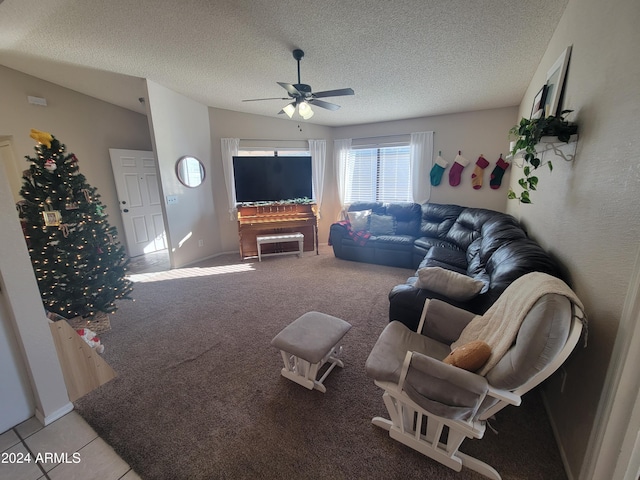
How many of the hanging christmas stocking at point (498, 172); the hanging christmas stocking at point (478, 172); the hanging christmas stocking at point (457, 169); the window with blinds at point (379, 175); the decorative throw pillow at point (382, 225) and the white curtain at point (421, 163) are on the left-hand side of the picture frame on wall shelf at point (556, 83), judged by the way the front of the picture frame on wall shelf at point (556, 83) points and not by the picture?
0

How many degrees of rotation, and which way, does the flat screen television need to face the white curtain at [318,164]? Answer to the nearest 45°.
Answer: approximately 135° to its left

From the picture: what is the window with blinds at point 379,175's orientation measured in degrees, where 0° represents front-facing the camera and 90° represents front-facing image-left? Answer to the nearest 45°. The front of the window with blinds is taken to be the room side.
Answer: approximately 0°

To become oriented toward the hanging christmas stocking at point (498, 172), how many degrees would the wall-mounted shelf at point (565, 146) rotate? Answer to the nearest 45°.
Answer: approximately 90° to its right

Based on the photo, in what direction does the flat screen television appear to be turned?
toward the camera

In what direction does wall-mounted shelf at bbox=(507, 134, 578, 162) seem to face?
to the viewer's left

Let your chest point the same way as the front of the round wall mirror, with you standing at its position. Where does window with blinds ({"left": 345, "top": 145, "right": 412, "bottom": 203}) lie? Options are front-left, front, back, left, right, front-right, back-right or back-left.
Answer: front-left

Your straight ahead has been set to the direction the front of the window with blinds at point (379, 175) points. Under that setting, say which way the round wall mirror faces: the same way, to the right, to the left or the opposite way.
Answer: to the left

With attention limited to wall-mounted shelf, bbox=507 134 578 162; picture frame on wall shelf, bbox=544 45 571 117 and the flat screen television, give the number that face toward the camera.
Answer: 1

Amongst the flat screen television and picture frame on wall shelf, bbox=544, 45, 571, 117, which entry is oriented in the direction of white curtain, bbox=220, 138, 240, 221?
the picture frame on wall shelf

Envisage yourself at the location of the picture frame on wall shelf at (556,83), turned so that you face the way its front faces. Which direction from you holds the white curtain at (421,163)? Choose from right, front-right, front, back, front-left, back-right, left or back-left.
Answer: front-right

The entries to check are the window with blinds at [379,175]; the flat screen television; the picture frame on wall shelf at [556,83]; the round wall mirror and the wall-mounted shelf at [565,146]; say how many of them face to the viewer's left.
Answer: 2

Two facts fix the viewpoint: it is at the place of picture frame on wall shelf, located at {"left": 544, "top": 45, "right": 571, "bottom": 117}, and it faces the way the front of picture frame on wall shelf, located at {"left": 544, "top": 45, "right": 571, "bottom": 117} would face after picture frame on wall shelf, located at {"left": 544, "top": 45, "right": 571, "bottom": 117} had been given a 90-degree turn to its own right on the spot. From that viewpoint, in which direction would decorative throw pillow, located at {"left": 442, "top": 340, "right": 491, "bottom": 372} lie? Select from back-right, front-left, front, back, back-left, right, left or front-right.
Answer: back

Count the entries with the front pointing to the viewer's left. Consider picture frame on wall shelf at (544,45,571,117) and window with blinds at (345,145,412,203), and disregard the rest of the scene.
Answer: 1

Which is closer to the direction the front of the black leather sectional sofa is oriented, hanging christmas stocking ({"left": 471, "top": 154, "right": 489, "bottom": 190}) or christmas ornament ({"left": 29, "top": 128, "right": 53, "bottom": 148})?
the christmas ornament

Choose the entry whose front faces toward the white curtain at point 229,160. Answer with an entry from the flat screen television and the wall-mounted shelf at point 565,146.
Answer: the wall-mounted shelf

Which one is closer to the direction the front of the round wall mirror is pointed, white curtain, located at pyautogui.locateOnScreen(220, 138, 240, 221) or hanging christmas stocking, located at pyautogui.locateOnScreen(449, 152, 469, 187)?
the hanging christmas stocking

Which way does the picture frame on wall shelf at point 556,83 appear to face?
to the viewer's left

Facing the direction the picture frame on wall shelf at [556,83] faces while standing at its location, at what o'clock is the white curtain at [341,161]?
The white curtain is roughly at 1 o'clock from the picture frame on wall shelf.

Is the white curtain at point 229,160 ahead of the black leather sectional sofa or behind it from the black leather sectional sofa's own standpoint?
ahead

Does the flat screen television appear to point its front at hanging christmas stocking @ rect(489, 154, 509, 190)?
no

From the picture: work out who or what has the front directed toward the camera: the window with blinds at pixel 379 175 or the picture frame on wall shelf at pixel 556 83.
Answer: the window with blinds
